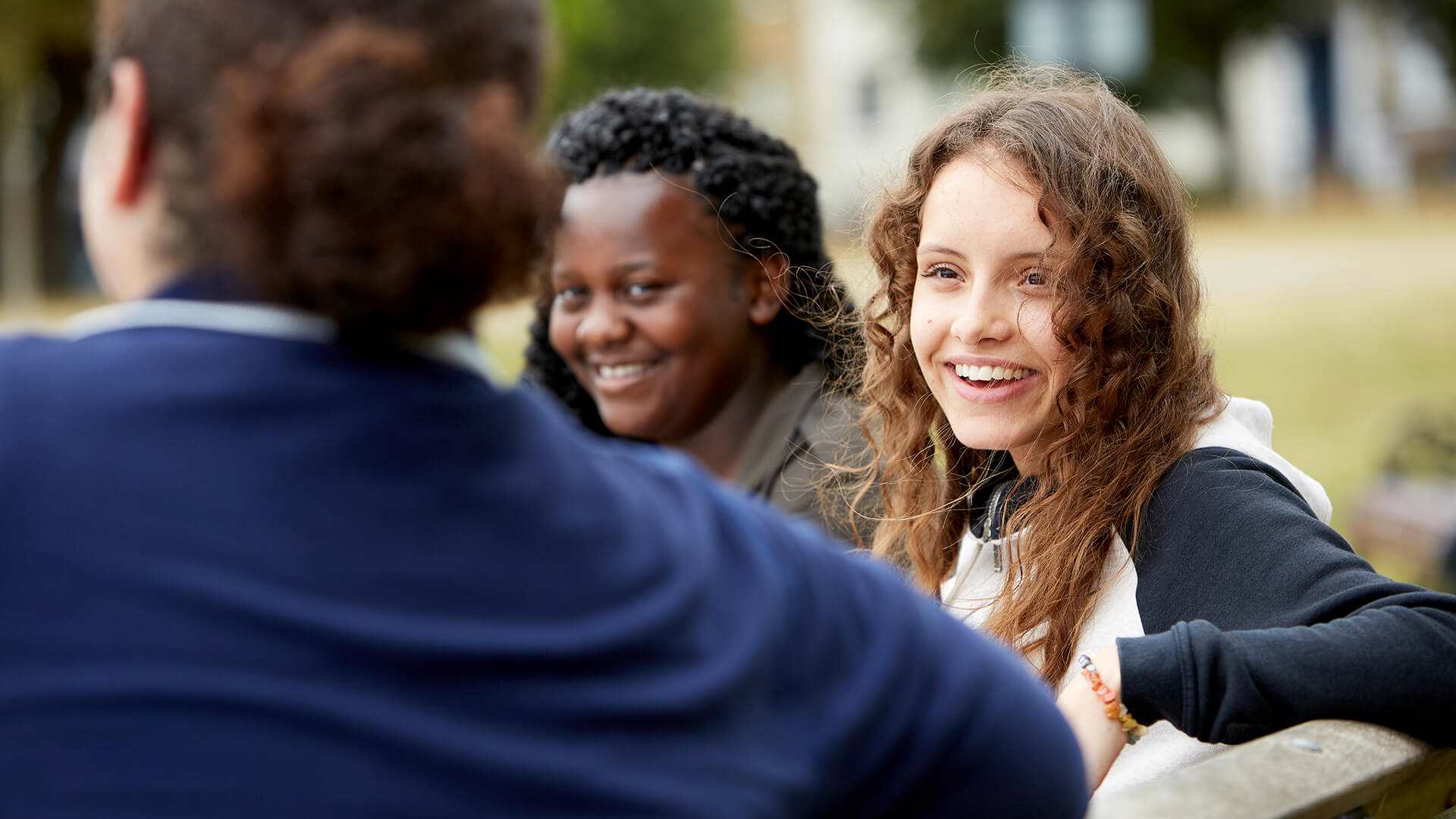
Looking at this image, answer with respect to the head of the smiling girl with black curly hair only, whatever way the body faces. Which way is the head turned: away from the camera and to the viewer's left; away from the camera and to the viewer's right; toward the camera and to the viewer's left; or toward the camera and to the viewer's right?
toward the camera and to the viewer's left

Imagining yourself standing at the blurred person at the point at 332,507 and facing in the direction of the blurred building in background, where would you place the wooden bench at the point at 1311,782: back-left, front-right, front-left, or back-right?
front-right

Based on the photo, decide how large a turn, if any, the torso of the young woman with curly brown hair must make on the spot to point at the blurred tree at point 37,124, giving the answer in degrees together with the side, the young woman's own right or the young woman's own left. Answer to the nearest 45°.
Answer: approximately 90° to the young woman's own right

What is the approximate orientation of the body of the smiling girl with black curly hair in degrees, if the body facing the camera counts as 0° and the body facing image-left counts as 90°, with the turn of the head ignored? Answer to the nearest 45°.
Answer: approximately 45°

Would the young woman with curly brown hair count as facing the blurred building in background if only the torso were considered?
no

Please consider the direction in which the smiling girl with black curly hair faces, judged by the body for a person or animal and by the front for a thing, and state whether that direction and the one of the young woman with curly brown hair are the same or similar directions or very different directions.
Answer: same or similar directions

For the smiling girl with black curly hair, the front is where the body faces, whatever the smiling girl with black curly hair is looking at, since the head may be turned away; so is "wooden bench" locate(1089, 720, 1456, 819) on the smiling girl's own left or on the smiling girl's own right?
on the smiling girl's own left

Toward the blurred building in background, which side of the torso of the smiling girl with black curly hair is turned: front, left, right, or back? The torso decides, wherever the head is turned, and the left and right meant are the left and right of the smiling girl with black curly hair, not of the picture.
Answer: back

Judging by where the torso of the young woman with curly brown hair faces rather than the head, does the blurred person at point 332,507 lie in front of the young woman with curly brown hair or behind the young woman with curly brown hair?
in front

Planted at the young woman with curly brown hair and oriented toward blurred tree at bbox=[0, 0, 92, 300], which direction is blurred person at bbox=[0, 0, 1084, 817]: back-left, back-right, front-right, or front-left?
back-left

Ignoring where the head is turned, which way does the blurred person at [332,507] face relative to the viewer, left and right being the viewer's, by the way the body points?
facing away from the viewer and to the left of the viewer

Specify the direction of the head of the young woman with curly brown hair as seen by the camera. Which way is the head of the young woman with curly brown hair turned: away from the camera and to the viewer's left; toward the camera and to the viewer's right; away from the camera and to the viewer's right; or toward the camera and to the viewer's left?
toward the camera and to the viewer's left

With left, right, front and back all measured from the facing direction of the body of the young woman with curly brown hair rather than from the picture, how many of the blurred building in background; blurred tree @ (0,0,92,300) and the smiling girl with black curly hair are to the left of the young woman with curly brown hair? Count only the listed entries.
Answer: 0

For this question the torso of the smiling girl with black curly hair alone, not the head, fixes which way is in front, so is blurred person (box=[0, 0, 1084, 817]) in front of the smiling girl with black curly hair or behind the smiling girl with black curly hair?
in front

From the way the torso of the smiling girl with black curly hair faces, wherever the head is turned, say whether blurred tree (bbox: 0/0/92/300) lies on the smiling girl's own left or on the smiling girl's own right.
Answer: on the smiling girl's own right

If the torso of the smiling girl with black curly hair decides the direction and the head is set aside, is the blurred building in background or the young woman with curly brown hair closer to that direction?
the young woman with curly brown hair

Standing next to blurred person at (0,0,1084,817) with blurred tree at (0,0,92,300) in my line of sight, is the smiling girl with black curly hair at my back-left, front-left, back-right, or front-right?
front-right

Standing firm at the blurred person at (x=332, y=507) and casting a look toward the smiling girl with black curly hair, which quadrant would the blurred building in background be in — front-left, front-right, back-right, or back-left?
front-right

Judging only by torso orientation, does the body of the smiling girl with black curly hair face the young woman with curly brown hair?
no

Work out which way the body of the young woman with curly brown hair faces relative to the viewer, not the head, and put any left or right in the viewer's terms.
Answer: facing the viewer and to the left of the viewer
